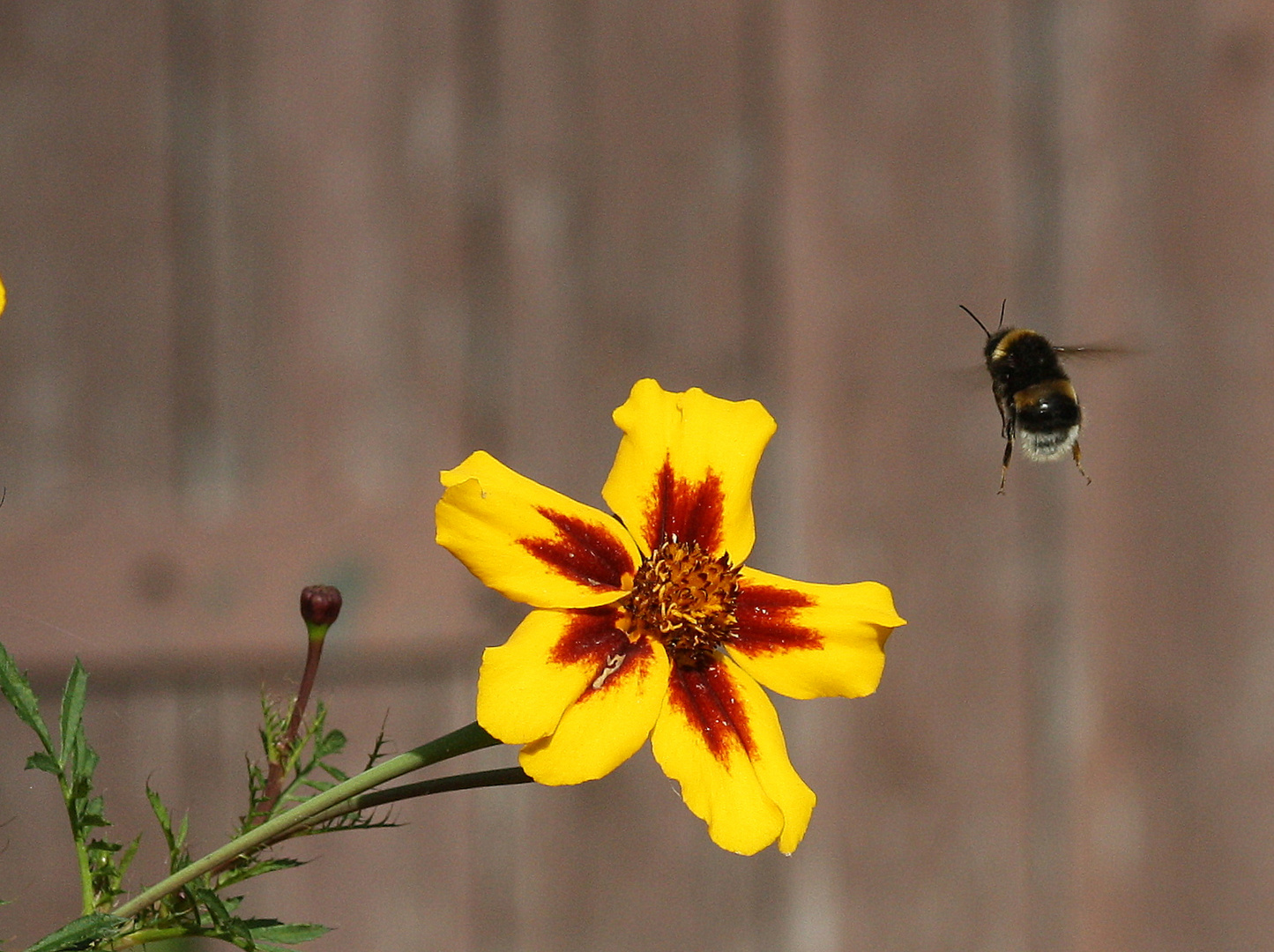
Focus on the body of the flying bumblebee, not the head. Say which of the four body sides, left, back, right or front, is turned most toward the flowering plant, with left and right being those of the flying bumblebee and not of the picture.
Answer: left

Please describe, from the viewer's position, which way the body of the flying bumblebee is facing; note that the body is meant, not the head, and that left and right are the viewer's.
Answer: facing away from the viewer and to the left of the viewer
